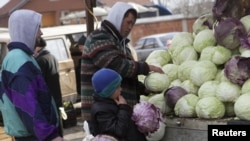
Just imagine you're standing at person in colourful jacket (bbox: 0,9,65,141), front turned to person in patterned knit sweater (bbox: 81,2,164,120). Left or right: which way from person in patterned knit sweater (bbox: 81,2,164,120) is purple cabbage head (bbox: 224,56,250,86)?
right
